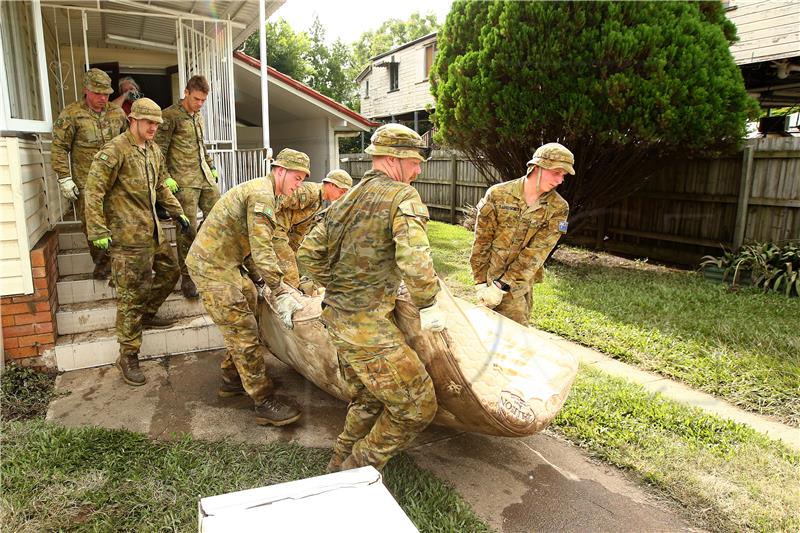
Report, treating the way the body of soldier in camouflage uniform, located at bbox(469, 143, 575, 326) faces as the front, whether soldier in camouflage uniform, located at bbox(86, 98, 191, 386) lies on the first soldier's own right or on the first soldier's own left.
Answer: on the first soldier's own right

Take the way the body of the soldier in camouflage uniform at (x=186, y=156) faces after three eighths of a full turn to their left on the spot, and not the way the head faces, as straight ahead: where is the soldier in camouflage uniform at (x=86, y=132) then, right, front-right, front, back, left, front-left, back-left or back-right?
left

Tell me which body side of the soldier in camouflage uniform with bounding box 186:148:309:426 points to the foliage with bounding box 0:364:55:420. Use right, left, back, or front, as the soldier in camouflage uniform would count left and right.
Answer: back

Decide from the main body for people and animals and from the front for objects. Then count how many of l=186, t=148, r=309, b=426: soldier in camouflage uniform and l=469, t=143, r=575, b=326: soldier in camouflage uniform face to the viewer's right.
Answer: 1

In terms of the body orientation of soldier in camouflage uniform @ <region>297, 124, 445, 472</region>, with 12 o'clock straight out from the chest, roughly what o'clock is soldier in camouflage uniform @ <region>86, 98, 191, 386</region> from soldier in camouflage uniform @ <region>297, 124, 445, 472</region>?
soldier in camouflage uniform @ <region>86, 98, 191, 386</region> is roughly at 9 o'clock from soldier in camouflage uniform @ <region>297, 124, 445, 472</region>.

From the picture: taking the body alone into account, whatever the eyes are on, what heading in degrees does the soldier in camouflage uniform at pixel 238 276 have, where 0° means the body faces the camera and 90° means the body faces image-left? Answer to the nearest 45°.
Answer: approximately 270°

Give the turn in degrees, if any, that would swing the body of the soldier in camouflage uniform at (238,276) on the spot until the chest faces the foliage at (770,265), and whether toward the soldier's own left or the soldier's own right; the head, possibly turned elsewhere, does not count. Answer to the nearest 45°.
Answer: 0° — they already face it
